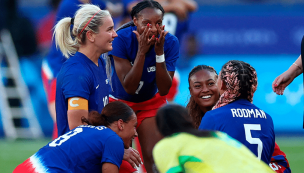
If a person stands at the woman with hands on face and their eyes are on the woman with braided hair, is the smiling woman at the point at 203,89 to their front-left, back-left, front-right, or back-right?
front-left

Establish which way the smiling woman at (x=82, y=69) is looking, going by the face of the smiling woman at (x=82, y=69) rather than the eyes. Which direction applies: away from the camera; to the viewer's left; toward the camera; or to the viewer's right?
to the viewer's right

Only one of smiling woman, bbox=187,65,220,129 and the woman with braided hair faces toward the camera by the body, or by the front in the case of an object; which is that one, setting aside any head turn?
the smiling woman

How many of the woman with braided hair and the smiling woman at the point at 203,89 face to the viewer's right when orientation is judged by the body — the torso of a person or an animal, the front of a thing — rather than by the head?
0

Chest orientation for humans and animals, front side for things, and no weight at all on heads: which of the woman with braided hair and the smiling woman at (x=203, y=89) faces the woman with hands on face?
the woman with braided hair

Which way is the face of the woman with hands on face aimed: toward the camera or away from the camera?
toward the camera

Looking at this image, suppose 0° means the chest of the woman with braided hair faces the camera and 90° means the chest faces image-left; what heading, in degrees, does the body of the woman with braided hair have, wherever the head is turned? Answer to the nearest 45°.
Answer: approximately 135°

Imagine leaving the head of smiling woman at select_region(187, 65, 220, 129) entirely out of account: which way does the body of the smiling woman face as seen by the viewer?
toward the camera

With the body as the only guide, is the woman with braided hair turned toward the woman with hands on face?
yes

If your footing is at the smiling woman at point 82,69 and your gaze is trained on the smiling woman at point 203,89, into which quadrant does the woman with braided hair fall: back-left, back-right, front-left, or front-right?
front-right

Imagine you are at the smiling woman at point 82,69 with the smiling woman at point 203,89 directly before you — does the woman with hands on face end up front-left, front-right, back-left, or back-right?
front-left
